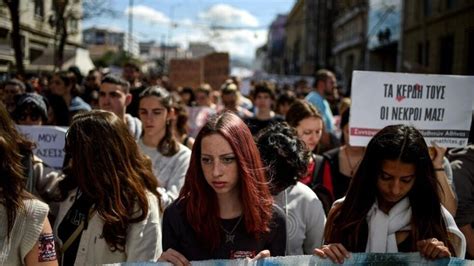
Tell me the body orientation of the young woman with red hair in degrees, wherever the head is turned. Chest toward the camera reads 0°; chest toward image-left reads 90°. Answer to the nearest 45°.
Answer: approximately 0°

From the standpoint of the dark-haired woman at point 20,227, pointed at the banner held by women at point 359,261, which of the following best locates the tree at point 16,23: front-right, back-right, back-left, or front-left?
back-left

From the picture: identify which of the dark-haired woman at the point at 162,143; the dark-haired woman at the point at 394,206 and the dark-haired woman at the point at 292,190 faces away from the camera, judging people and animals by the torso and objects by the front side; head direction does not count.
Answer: the dark-haired woman at the point at 292,190

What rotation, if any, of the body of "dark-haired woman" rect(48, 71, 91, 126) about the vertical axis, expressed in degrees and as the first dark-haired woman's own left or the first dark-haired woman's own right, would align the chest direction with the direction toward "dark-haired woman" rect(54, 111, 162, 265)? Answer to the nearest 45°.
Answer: approximately 45° to the first dark-haired woman's own left

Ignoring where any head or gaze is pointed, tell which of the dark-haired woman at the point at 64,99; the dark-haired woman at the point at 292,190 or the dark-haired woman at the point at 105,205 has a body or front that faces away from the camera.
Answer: the dark-haired woman at the point at 292,190

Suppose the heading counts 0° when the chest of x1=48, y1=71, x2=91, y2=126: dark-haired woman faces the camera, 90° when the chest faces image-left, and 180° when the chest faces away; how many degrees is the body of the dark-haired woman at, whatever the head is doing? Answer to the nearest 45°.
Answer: approximately 45°

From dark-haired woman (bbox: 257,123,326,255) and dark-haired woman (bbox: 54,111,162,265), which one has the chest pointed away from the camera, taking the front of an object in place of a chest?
dark-haired woman (bbox: 257,123,326,255)

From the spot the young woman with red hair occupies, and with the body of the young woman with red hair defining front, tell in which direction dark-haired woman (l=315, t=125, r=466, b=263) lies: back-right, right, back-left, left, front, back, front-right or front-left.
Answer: left
